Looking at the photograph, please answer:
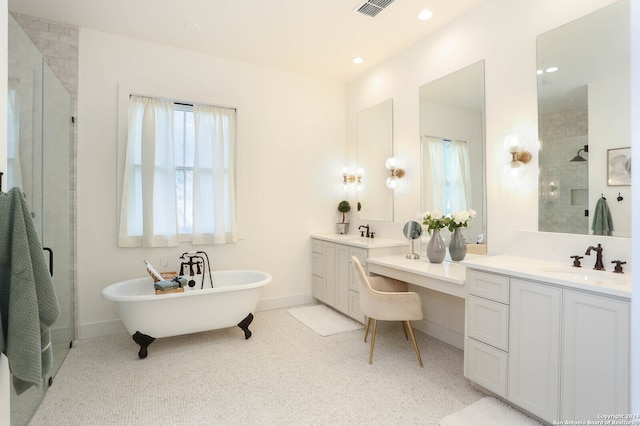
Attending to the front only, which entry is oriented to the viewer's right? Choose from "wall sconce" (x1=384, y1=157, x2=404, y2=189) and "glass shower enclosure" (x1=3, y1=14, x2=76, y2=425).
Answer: the glass shower enclosure

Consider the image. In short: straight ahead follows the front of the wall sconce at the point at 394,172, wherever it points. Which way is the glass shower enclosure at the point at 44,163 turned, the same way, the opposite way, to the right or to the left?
the opposite way

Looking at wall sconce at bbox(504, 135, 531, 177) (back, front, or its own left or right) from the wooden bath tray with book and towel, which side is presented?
front

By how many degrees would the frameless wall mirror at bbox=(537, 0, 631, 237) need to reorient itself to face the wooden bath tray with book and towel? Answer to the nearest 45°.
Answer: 0° — it already faces it

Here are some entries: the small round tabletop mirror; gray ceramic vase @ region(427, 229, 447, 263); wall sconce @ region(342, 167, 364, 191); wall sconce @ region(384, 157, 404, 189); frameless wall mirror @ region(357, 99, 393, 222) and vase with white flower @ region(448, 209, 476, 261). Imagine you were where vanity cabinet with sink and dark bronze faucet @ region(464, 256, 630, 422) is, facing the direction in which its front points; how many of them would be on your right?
6

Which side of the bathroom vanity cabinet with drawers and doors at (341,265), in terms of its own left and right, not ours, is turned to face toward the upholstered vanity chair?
left

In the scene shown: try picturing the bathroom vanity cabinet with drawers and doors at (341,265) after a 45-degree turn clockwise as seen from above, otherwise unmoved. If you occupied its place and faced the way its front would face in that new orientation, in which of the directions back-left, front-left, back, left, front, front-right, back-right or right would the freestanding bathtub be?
front-left

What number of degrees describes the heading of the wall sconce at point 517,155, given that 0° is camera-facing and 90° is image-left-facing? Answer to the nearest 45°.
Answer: approximately 45°

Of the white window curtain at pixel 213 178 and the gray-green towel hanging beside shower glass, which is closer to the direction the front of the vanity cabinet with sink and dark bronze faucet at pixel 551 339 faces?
the gray-green towel hanging beside shower glass

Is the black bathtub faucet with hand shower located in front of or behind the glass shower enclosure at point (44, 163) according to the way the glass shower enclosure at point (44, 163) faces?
in front

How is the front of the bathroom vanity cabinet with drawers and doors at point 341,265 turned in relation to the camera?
facing the viewer and to the left of the viewer

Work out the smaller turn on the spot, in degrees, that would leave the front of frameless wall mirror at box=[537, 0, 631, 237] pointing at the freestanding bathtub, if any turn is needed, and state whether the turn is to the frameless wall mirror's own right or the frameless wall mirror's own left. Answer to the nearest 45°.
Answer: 0° — it already faces it

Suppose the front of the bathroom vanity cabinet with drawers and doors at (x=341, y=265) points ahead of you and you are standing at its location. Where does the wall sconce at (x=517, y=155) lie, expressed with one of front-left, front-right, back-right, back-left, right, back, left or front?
left

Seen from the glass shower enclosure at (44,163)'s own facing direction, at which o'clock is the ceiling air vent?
The ceiling air vent is roughly at 1 o'clock from the glass shower enclosure.

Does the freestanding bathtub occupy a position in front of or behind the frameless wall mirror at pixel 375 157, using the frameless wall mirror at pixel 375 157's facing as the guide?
in front
